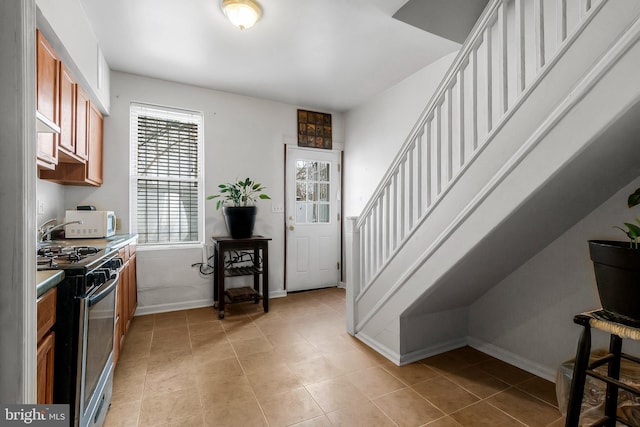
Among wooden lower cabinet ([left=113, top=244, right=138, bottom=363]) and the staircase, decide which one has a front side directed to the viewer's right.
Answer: the wooden lower cabinet

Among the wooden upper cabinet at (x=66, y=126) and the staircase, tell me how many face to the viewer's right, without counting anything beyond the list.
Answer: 1

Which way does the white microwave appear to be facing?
to the viewer's right

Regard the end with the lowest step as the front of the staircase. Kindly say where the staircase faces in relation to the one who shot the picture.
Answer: facing away from the viewer and to the left of the viewer

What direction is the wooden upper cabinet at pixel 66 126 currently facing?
to the viewer's right

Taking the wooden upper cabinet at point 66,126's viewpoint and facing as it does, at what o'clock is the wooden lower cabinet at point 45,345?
The wooden lower cabinet is roughly at 3 o'clock from the wooden upper cabinet.

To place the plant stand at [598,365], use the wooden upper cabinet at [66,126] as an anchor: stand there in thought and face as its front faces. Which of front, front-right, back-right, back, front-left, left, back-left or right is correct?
front-right

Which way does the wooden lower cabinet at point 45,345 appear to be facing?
to the viewer's right

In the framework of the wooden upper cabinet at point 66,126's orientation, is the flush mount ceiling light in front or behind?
in front

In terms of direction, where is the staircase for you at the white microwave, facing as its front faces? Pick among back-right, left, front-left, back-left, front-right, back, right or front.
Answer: front-right

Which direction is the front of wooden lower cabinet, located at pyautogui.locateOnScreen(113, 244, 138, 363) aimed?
to the viewer's right

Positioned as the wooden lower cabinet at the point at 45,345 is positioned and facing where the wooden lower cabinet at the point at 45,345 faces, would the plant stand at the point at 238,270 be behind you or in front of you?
in front

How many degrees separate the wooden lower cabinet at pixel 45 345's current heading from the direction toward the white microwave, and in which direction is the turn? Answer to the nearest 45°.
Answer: approximately 90° to its left

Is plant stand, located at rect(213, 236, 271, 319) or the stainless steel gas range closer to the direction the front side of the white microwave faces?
the plant stand
